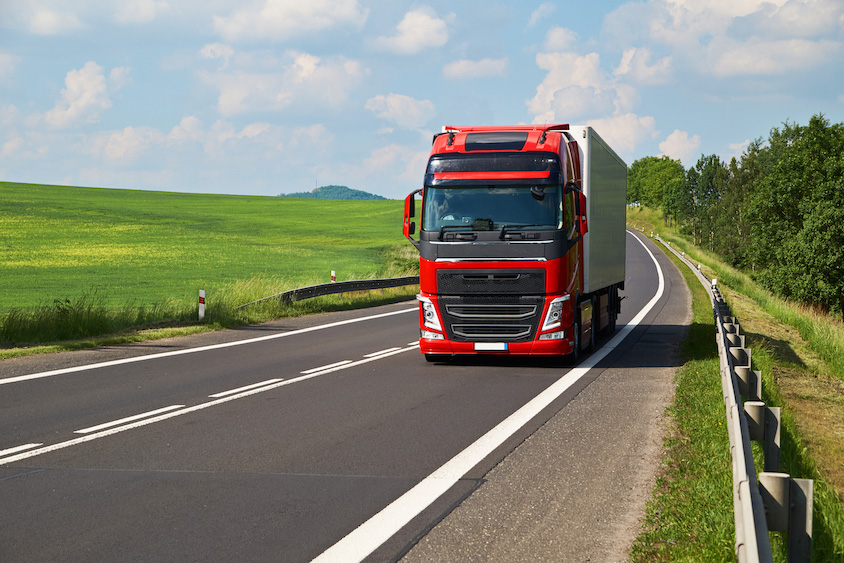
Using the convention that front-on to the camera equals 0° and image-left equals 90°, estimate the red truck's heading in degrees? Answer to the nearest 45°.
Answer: approximately 0°

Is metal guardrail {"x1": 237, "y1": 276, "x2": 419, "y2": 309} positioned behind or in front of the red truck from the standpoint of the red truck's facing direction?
behind
